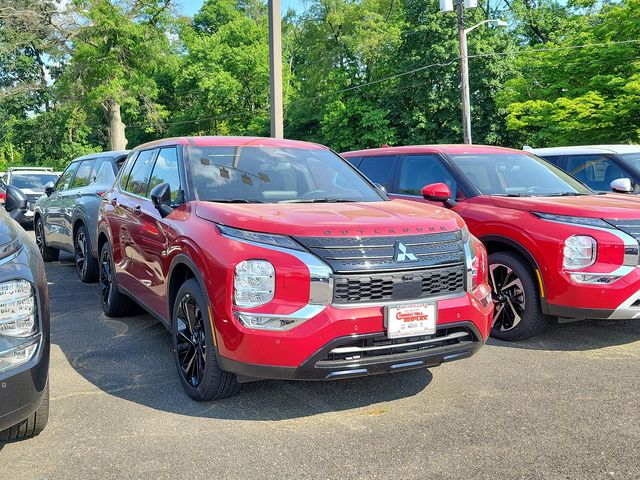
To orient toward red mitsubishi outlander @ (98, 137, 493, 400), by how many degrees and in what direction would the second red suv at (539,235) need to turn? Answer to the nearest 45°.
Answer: approximately 90° to its right

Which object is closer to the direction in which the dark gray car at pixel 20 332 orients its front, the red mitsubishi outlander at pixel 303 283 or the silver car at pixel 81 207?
the red mitsubishi outlander

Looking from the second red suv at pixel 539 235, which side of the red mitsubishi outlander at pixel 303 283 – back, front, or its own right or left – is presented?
left

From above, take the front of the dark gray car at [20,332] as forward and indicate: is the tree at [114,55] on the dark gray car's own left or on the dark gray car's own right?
on the dark gray car's own left
